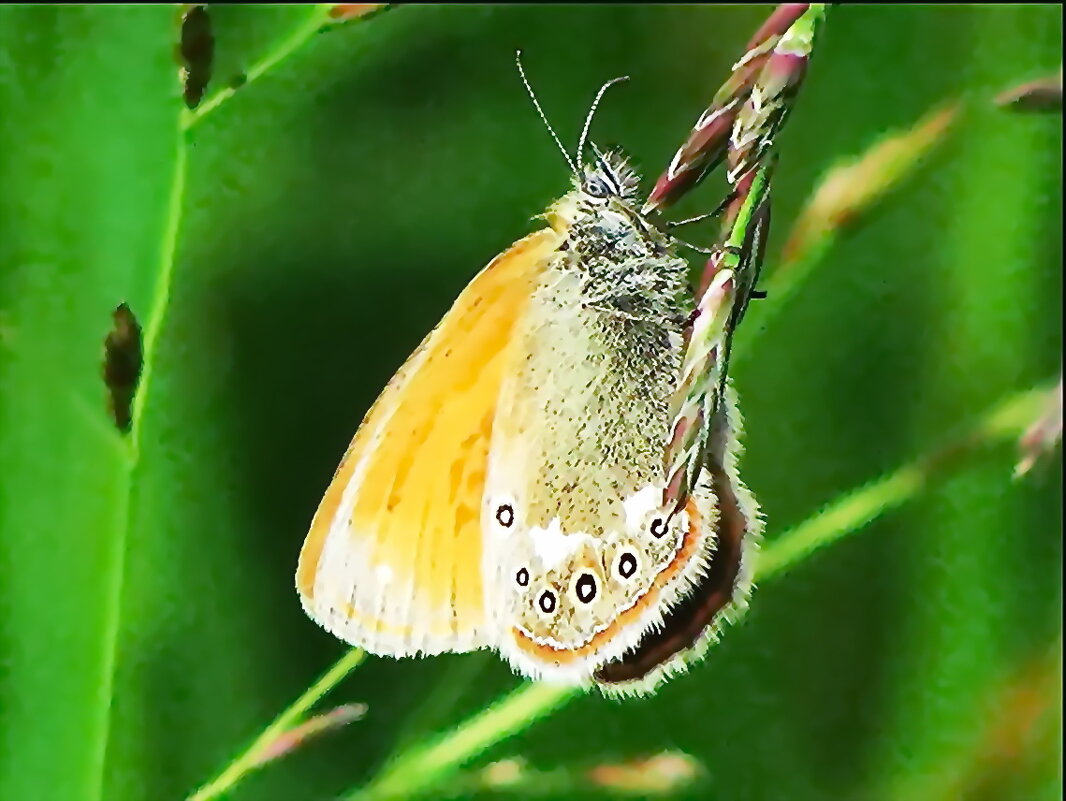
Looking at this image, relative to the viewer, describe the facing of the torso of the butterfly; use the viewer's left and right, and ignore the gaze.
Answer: facing to the right of the viewer
